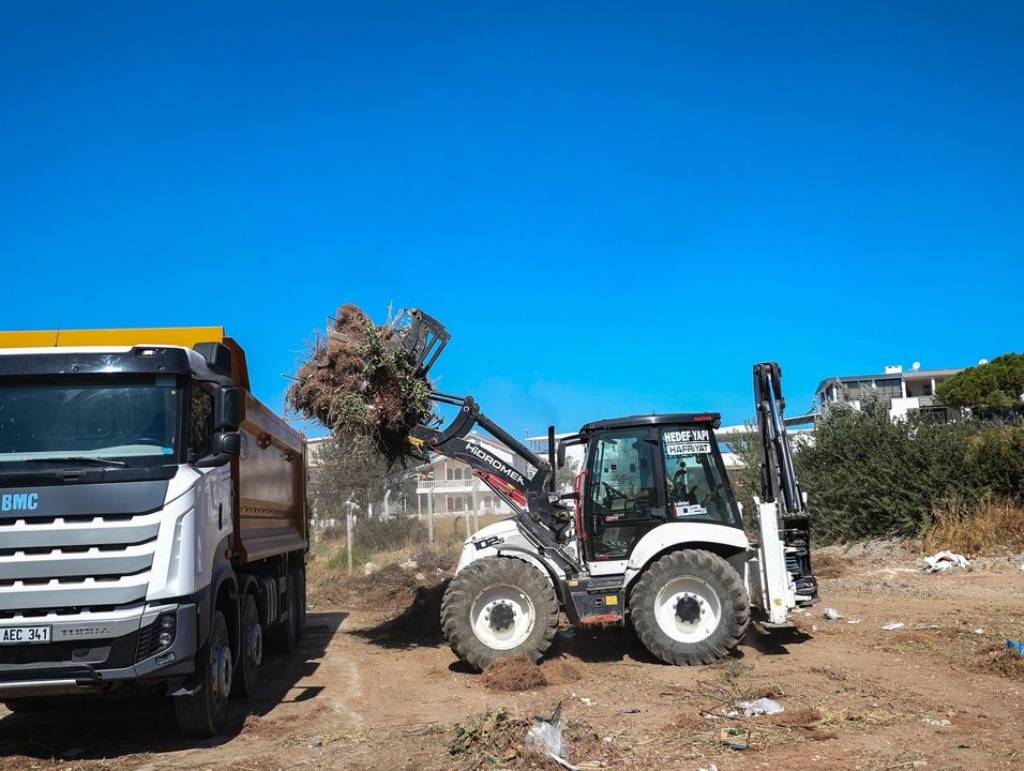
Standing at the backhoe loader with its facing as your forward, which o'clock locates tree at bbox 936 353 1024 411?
The tree is roughly at 4 o'clock from the backhoe loader.

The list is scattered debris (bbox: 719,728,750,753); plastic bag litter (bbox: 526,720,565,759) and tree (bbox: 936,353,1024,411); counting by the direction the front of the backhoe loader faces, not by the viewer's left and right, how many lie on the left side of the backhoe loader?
2

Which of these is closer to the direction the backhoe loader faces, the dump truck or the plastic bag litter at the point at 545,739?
the dump truck

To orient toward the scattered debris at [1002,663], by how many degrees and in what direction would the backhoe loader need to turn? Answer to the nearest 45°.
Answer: approximately 180°

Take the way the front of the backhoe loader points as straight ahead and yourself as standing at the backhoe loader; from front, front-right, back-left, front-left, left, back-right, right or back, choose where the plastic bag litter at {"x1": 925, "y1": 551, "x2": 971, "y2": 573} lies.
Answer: back-right

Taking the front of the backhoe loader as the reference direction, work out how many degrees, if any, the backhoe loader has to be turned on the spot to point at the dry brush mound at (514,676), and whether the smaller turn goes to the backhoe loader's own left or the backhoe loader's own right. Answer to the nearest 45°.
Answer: approximately 45° to the backhoe loader's own left

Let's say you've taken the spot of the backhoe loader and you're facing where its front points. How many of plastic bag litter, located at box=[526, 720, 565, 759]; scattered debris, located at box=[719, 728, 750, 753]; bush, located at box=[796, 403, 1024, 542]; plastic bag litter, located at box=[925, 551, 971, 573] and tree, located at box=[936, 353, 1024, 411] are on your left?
2

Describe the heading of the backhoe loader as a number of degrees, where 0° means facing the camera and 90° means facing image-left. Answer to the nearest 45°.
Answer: approximately 90°

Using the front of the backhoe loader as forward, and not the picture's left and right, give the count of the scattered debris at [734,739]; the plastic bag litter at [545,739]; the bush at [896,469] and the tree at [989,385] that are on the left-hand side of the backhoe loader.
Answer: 2

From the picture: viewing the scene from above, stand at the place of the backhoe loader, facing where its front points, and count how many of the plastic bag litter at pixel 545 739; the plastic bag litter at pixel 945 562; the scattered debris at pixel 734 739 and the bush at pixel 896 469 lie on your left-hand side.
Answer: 2

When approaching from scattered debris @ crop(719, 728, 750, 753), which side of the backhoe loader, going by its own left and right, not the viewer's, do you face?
left
